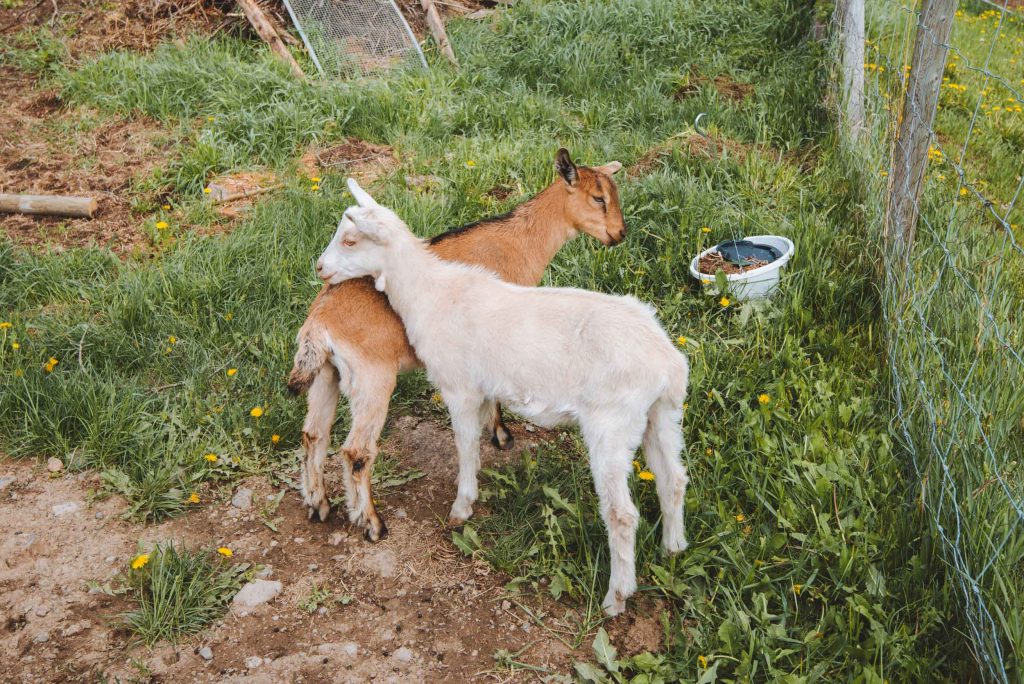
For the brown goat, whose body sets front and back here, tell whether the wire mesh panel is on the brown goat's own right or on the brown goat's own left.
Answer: on the brown goat's own left

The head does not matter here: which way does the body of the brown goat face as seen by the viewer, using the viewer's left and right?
facing away from the viewer and to the right of the viewer

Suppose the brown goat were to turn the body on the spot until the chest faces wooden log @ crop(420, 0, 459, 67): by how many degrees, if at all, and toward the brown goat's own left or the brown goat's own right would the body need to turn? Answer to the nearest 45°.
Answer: approximately 45° to the brown goat's own left

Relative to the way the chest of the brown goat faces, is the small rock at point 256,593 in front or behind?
behind

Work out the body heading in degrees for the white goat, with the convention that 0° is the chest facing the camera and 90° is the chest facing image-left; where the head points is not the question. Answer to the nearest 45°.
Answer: approximately 135°

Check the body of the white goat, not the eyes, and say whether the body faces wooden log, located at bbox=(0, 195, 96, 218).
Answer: yes

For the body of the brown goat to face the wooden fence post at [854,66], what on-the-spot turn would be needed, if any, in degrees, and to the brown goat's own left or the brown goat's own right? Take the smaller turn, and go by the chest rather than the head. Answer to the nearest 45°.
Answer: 0° — it already faces it

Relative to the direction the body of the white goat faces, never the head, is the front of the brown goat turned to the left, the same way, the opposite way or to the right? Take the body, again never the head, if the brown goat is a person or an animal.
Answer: to the right

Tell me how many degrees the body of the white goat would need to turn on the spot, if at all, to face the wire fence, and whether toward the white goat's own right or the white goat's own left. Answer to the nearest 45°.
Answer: approximately 135° to the white goat's own right

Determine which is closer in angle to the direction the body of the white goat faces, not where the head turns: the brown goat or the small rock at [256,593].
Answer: the brown goat

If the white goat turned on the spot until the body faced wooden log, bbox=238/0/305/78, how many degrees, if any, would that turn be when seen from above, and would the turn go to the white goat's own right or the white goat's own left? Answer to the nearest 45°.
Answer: approximately 45° to the white goat's own right

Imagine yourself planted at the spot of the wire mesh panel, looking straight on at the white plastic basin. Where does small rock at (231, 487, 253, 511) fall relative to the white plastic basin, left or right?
right

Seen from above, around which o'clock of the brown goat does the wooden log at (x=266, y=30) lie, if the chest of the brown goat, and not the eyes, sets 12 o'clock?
The wooden log is roughly at 10 o'clock from the brown goat.

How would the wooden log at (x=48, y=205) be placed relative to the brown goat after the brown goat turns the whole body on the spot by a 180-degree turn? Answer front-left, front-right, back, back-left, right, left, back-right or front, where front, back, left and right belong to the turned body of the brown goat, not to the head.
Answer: right
